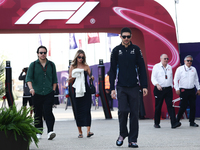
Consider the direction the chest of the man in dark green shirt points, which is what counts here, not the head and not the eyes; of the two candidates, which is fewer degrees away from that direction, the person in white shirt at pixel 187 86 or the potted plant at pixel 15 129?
the potted plant

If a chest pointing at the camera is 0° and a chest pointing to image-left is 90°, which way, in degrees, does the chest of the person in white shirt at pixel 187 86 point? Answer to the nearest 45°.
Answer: approximately 315°

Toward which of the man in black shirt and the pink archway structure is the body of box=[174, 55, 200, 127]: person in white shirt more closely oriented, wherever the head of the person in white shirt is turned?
the man in black shirt

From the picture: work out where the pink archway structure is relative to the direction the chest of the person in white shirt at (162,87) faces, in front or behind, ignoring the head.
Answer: behind

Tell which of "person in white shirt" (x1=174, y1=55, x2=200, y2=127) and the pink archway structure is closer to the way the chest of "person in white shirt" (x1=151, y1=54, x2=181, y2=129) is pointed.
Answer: the person in white shirt

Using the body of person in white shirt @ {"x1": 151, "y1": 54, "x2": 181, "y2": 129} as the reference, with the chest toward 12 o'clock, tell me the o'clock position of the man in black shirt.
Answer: The man in black shirt is roughly at 2 o'clock from the person in white shirt.

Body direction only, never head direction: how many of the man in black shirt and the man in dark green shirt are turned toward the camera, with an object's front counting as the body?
2

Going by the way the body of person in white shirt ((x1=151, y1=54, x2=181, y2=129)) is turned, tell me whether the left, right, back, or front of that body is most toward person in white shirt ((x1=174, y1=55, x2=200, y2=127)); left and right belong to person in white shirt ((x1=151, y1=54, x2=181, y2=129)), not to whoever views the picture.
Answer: left

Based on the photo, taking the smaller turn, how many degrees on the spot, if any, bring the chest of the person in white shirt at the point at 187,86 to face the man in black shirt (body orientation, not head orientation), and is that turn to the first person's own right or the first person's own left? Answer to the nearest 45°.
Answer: approximately 45° to the first person's own right

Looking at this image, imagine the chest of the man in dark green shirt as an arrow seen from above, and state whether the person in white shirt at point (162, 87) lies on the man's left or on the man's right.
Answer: on the man's left
